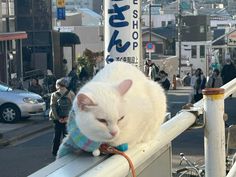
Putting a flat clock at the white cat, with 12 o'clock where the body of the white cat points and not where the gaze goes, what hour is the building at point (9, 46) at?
The building is roughly at 4 o'clock from the white cat.

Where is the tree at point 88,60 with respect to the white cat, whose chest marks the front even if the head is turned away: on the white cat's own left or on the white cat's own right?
on the white cat's own right

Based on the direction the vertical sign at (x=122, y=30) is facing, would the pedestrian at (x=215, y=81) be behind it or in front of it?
behind

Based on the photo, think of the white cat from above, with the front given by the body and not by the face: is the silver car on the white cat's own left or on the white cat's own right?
on the white cat's own right

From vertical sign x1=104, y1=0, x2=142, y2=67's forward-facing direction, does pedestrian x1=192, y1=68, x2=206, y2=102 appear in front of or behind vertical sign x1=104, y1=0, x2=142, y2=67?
behind

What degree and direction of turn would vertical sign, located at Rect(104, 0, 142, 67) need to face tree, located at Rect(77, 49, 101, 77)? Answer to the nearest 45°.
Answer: approximately 180°

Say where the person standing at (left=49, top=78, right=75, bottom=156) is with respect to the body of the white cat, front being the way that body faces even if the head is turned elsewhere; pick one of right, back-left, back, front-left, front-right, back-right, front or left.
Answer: back-right

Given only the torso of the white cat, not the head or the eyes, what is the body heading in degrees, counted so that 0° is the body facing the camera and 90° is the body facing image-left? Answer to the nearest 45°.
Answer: approximately 45°
